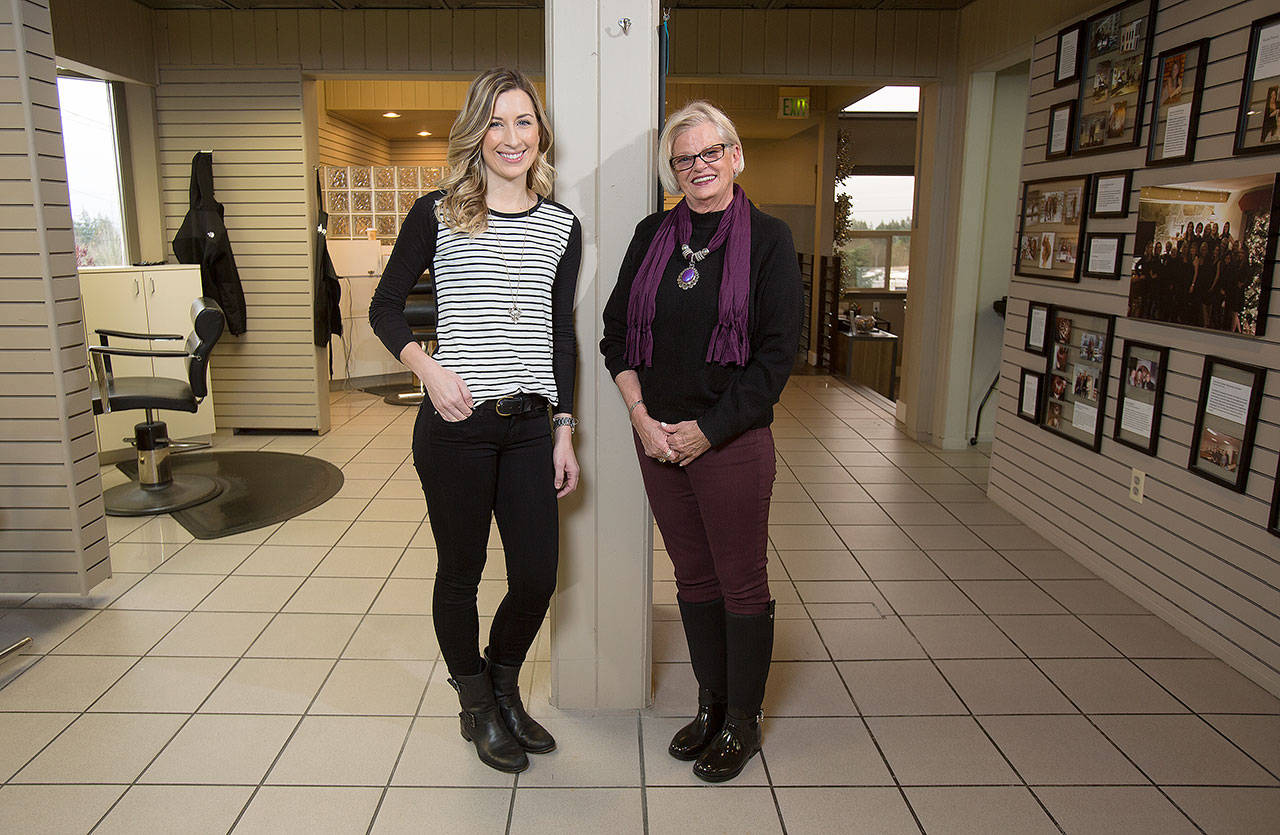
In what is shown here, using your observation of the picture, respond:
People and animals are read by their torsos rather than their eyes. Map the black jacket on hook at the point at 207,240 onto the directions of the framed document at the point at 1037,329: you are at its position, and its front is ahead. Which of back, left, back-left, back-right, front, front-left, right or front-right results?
front-right

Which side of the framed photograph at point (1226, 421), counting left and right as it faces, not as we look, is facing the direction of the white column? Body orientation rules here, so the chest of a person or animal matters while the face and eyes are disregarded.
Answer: front

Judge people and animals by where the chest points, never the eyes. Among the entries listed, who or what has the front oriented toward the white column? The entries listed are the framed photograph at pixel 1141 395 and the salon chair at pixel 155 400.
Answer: the framed photograph

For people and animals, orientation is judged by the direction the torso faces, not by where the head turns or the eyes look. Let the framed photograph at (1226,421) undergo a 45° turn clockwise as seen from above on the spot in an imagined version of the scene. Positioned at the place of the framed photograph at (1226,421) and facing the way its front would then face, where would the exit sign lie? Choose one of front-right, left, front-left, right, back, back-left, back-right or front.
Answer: front-right

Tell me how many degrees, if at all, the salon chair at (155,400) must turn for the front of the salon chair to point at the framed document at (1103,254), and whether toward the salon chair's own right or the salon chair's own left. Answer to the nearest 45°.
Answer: approximately 135° to the salon chair's own left

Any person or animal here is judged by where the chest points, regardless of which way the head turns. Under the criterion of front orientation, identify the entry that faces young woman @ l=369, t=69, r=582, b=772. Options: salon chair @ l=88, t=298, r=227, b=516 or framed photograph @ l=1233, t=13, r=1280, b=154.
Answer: the framed photograph

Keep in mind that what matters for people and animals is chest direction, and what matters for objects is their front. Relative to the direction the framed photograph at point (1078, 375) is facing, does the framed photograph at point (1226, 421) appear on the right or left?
on its left

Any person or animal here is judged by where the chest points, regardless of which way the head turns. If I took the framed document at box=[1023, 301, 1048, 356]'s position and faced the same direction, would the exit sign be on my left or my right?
on my right

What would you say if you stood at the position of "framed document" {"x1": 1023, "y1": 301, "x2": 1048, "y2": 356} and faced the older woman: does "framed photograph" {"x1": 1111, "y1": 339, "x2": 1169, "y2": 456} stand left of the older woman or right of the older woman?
left

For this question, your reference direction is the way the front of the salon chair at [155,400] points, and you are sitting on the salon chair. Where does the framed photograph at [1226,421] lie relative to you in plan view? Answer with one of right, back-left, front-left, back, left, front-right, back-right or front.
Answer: back-left
